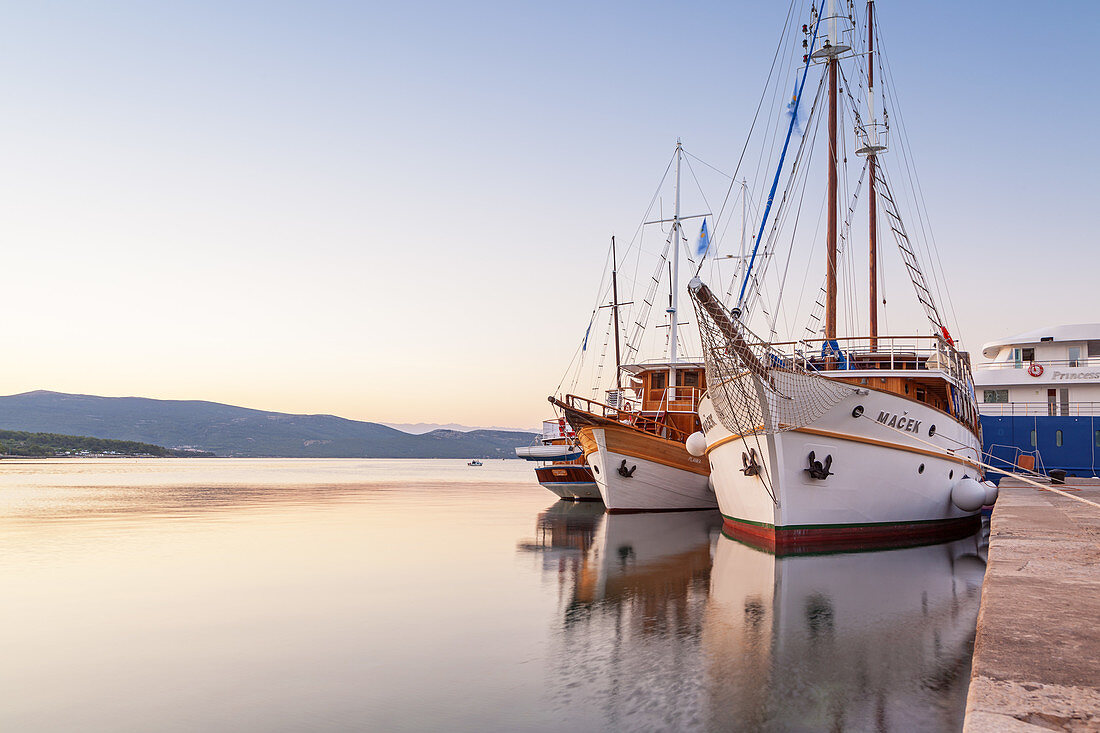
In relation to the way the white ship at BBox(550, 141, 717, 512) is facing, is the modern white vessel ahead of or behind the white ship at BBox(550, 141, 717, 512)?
behind
